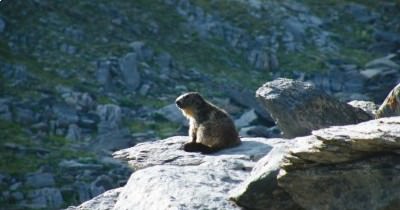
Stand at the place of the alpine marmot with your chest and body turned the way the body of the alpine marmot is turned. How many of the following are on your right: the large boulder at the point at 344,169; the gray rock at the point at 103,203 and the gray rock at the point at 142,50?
1

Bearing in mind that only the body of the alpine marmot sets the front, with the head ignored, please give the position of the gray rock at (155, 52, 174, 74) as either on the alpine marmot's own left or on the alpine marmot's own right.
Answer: on the alpine marmot's own right

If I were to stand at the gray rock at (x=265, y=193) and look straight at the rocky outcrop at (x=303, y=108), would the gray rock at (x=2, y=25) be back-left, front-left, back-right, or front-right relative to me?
front-left

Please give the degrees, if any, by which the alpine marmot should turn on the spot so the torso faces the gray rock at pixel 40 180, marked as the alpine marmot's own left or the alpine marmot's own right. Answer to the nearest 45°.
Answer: approximately 45° to the alpine marmot's own right

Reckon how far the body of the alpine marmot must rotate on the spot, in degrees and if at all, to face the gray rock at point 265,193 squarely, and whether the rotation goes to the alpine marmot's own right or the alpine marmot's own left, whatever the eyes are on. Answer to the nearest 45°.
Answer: approximately 90° to the alpine marmot's own left

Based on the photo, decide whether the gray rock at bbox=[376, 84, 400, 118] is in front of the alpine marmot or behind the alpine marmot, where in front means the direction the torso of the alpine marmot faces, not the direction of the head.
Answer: behind

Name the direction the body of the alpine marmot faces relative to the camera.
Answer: to the viewer's left

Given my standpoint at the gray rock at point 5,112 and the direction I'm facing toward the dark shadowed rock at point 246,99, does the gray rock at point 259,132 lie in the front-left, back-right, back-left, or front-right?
front-right
